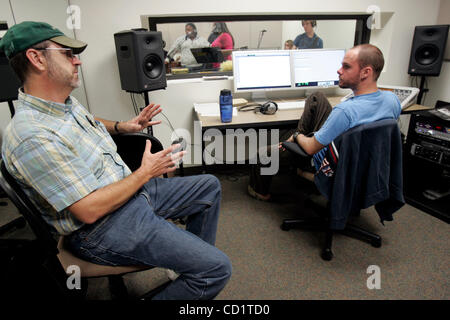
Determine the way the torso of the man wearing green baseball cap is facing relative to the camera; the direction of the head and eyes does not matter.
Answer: to the viewer's right

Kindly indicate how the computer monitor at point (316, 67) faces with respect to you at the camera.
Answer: facing the viewer

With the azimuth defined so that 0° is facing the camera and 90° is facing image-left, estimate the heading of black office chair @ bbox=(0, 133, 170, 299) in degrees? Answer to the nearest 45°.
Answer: approximately 270°

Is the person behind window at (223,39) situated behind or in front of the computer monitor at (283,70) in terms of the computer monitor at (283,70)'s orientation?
behind

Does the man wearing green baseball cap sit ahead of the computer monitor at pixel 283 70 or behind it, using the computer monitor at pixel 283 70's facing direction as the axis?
ahead

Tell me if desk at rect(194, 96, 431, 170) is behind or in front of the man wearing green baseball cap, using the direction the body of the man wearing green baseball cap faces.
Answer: in front

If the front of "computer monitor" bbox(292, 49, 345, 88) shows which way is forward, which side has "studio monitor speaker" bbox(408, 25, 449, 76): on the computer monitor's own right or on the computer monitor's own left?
on the computer monitor's own left

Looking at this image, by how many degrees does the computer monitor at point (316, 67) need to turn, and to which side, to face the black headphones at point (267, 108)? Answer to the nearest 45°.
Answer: approximately 45° to its right

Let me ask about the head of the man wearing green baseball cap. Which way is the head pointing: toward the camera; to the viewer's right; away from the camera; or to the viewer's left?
to the viewer's right

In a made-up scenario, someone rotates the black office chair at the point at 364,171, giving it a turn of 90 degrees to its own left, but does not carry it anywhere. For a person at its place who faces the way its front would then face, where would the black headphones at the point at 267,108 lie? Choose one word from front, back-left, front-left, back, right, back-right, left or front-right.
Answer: right

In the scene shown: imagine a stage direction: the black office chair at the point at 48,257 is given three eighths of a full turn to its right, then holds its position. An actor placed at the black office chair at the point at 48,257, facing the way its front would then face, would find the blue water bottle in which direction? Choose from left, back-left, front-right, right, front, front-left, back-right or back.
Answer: back

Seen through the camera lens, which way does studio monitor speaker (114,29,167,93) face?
facing the viewer and to the right of the viewer

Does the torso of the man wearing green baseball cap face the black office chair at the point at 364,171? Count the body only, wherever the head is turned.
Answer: yes

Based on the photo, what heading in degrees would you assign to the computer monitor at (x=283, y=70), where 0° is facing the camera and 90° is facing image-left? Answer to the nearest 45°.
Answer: approximately 0°

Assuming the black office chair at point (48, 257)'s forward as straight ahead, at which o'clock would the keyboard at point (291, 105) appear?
The keyboard is roughly at 11 o'clock from the black office chair.

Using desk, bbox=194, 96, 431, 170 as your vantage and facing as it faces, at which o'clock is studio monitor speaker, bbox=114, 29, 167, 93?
The studio monitor speaker is roughly at 3 o'clock from the desk.

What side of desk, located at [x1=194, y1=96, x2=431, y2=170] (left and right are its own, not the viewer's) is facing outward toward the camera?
front
